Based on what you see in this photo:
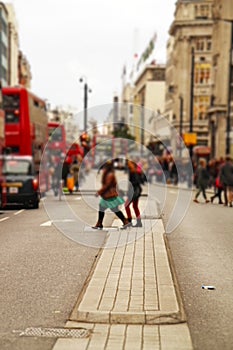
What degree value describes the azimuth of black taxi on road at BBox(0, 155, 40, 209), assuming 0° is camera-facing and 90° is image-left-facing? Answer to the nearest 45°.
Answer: approximately 180°

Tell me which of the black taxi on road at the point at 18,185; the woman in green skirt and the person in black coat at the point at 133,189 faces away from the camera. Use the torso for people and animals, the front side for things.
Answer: the black taxi on road

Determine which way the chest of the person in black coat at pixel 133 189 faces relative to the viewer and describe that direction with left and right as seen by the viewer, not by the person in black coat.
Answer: facing to the left of the viewer

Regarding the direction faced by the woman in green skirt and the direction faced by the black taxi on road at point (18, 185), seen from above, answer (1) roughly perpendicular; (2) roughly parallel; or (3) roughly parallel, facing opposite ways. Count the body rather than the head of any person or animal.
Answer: roughly perpendicular

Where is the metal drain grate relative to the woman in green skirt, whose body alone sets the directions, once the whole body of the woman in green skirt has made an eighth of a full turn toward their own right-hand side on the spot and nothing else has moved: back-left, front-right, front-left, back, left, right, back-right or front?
back-left

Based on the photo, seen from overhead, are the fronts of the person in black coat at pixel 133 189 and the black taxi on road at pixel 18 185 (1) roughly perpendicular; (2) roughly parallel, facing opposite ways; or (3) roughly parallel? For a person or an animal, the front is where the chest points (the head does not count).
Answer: roughly perpendicular

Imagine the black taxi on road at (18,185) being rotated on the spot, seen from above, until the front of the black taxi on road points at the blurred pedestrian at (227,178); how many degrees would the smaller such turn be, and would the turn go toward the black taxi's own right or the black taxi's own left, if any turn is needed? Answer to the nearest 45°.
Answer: approximately 90° to the black taxi's own right
